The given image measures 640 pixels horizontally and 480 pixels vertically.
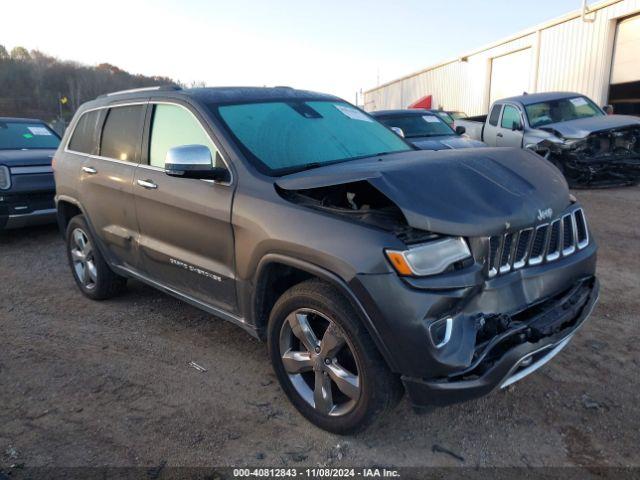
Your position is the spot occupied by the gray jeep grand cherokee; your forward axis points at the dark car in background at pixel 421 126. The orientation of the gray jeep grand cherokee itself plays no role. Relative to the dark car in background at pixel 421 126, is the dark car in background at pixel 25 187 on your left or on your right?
left

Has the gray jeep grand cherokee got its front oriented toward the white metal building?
no

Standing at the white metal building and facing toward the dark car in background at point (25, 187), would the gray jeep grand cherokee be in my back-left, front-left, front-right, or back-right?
front-left

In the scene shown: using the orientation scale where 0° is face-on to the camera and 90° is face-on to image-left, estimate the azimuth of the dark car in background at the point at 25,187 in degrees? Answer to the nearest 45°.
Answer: approximately 0°

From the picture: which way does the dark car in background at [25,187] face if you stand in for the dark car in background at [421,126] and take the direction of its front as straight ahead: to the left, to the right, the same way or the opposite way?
the same way

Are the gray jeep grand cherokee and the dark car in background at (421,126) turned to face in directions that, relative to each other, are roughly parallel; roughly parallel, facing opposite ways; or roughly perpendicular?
roughly parallel

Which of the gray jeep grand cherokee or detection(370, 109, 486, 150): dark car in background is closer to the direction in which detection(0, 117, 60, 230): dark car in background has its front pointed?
the gray jeep grand cherokee

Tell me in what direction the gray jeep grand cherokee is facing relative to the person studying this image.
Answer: facing the viewer and to the right of the viewer

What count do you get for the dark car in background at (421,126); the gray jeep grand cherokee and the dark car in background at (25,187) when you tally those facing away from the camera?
0

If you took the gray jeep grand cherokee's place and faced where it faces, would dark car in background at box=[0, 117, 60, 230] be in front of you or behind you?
behind

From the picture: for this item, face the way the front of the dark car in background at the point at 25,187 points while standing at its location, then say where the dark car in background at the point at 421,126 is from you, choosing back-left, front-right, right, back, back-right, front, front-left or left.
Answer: left

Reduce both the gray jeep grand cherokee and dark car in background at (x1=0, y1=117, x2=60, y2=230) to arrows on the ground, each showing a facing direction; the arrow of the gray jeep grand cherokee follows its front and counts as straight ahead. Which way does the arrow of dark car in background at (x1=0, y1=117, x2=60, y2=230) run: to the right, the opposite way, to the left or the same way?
the same way
